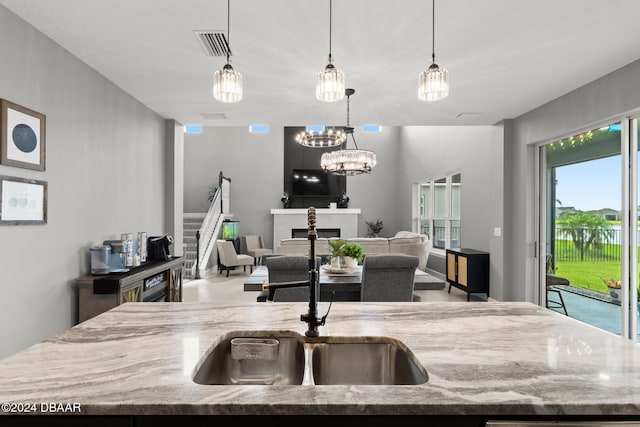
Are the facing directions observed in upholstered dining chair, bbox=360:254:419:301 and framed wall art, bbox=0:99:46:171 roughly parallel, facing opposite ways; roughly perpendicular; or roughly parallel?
roughly perpendicular

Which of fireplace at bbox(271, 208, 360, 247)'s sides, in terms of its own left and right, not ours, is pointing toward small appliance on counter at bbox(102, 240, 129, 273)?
front

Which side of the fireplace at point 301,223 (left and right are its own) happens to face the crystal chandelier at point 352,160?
front

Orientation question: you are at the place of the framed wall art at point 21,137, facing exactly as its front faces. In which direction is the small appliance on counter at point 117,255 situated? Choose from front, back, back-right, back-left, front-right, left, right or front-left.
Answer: left

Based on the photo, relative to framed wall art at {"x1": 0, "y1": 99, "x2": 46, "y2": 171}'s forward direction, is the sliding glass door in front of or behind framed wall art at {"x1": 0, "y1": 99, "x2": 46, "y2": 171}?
in front

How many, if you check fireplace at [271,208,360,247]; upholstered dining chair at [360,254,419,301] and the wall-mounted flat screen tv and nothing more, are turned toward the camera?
2

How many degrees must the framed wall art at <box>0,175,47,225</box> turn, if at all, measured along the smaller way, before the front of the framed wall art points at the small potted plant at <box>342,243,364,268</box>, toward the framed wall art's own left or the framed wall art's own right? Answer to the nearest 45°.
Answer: approximately 45° to the framed wall art's own left

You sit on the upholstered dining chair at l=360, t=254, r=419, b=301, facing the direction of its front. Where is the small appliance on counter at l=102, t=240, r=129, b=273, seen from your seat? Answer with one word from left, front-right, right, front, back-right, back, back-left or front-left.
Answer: left

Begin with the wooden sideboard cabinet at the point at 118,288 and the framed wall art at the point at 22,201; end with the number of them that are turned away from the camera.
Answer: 0

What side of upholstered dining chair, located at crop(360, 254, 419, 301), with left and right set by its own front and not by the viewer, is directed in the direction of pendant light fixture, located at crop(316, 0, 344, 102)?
back

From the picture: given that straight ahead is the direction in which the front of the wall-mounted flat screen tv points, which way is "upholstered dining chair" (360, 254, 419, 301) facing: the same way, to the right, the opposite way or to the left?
the opposite way

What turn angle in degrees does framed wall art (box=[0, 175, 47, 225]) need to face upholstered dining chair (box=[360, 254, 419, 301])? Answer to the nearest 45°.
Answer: approximately 45° to its left

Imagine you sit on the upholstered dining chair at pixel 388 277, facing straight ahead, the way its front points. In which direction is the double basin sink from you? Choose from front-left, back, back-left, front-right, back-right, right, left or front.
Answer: back

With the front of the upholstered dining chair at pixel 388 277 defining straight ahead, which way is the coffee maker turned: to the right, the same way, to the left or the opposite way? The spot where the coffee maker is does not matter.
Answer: to the right

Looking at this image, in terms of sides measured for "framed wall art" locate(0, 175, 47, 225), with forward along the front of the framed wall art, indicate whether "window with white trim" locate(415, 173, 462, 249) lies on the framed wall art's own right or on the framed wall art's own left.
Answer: on the framed wall art's own left

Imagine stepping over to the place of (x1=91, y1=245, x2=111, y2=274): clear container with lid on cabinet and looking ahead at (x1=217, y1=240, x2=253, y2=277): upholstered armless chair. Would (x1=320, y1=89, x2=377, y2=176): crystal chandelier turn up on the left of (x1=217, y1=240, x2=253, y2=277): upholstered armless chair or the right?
right
